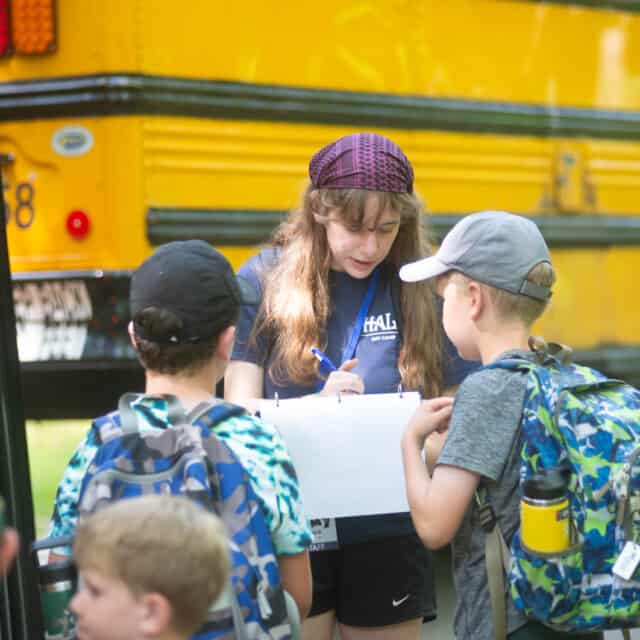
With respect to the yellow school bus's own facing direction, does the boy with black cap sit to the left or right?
on its right

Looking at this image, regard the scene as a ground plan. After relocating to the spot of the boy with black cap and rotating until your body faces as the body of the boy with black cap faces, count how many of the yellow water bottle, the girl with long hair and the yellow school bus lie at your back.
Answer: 0

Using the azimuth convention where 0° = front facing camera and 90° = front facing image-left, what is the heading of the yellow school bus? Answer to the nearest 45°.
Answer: approximately 225°

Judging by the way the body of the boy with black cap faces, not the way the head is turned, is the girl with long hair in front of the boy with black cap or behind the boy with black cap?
in front

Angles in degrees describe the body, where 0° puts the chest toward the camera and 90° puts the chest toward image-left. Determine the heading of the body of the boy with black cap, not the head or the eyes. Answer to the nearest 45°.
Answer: approximately 225°

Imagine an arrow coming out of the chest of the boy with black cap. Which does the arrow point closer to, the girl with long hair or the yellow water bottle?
the girl with long hair

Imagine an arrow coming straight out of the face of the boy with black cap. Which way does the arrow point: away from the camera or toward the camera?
away from the camera

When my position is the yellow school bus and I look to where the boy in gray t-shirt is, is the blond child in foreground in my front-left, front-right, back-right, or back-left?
front-right

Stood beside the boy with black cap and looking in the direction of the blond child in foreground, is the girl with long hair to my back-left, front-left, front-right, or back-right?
back-left
